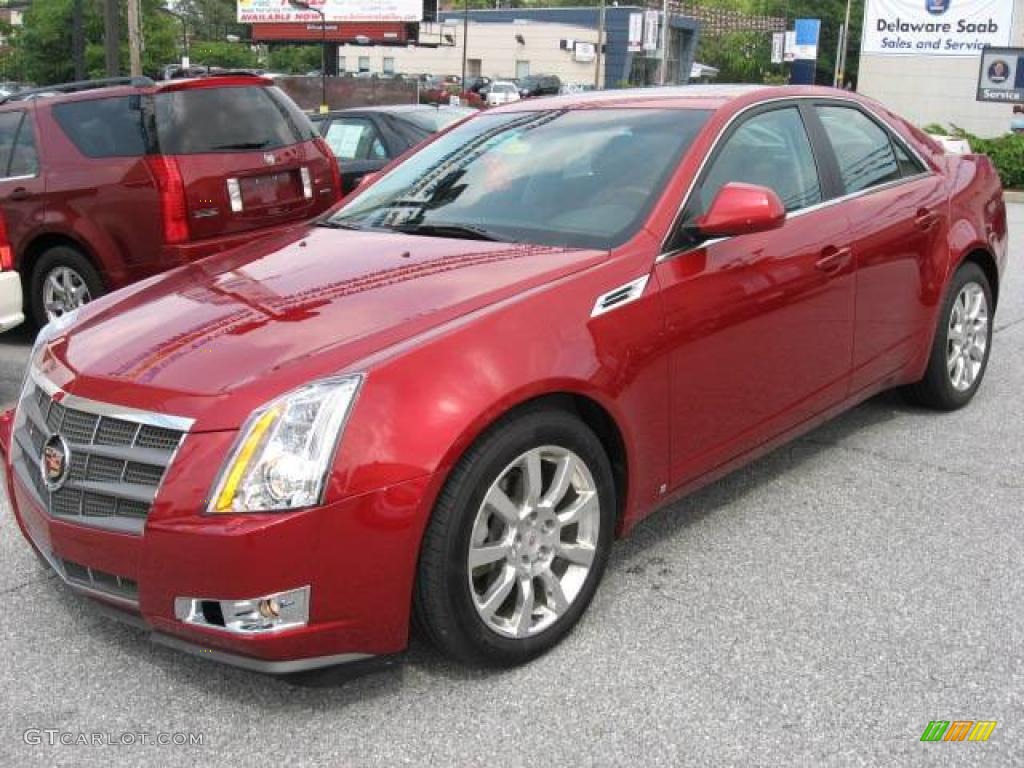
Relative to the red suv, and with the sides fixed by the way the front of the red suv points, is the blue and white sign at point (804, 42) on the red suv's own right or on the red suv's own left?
on the red suv's own right

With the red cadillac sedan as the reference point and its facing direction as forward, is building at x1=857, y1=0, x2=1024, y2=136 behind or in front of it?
behind

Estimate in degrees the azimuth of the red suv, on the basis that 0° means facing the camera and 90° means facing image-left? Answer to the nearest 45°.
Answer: approximately 135°

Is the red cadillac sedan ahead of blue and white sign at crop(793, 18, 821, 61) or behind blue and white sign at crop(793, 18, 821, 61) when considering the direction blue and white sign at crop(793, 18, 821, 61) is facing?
ahead

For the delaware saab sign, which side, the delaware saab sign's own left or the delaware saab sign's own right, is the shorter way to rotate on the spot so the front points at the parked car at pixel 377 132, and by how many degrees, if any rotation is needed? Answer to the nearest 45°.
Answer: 0° — it already faces it

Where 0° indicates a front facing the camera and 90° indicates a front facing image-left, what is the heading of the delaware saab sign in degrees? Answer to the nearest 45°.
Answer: approximately 0°

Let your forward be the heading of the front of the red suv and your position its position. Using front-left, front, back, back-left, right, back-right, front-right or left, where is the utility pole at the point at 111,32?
front-right

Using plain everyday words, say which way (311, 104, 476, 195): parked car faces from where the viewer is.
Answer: facing away from the viewer and to the left of the viewer

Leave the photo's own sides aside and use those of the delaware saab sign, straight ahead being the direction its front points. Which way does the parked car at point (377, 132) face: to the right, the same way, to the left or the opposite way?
to the right

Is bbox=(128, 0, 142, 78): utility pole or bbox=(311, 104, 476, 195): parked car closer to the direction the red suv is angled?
the utility pole

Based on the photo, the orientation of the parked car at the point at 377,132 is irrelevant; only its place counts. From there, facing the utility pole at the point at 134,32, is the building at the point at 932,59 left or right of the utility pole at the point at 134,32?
right
